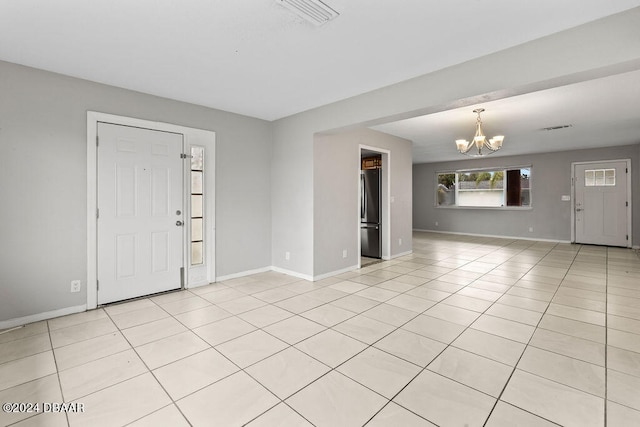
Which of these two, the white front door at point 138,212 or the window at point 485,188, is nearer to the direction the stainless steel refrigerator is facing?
the white front door

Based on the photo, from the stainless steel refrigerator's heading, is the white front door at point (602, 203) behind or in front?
behind

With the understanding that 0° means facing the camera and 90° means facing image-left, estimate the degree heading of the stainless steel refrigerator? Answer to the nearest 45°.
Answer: approximately 45°

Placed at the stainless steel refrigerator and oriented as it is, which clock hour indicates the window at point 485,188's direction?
The window is roughly at 6 o'clock from the stainless steel refrigerator.

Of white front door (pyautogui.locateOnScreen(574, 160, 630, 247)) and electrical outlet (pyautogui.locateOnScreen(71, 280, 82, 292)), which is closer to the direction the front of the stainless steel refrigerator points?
the electrical outlet

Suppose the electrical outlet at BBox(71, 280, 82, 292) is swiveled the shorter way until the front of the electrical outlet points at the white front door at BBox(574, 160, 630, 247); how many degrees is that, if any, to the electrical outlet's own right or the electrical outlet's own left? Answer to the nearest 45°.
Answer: approximately 90° to the electrical outlet's own left

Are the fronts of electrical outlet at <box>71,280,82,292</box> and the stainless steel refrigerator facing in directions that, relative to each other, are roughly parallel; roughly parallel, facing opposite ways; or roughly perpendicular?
roughly perpendicular
